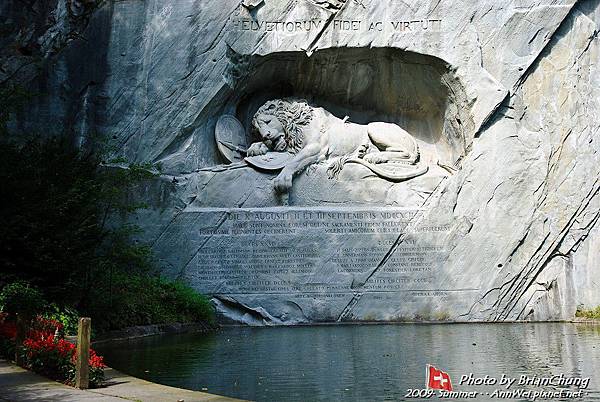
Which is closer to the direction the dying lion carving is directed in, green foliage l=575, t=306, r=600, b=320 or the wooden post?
the wooden post

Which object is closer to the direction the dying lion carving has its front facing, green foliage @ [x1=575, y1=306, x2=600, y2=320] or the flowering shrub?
the flowering shrub

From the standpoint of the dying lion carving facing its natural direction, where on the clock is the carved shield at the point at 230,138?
The carved shield is roughly at 12 o'clock from the dying lion carving.

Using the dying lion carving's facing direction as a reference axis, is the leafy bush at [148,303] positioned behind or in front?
in front

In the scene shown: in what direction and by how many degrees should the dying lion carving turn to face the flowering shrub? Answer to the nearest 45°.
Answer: approximately 90° to its left

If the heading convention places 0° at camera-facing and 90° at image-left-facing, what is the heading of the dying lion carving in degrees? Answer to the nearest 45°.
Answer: approximately 90°

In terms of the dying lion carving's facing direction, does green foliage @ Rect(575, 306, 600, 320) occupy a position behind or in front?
behind

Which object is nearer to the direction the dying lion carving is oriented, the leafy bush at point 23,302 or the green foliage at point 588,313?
the leafy bush

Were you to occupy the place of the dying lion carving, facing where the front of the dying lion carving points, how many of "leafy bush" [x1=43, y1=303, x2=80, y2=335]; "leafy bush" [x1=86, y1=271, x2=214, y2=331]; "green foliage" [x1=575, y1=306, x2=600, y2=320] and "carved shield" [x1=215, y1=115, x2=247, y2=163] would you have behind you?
1

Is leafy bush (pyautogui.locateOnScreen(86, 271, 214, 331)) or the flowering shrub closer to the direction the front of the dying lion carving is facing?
the leafy bush

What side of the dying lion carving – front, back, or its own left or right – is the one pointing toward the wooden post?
left

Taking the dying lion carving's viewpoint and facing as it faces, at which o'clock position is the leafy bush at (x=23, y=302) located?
The leafy bush is roughly at 10 o'clock from the dying lion carving.

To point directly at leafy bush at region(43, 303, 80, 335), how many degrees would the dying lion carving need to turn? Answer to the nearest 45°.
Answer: approximately 45° to its left
